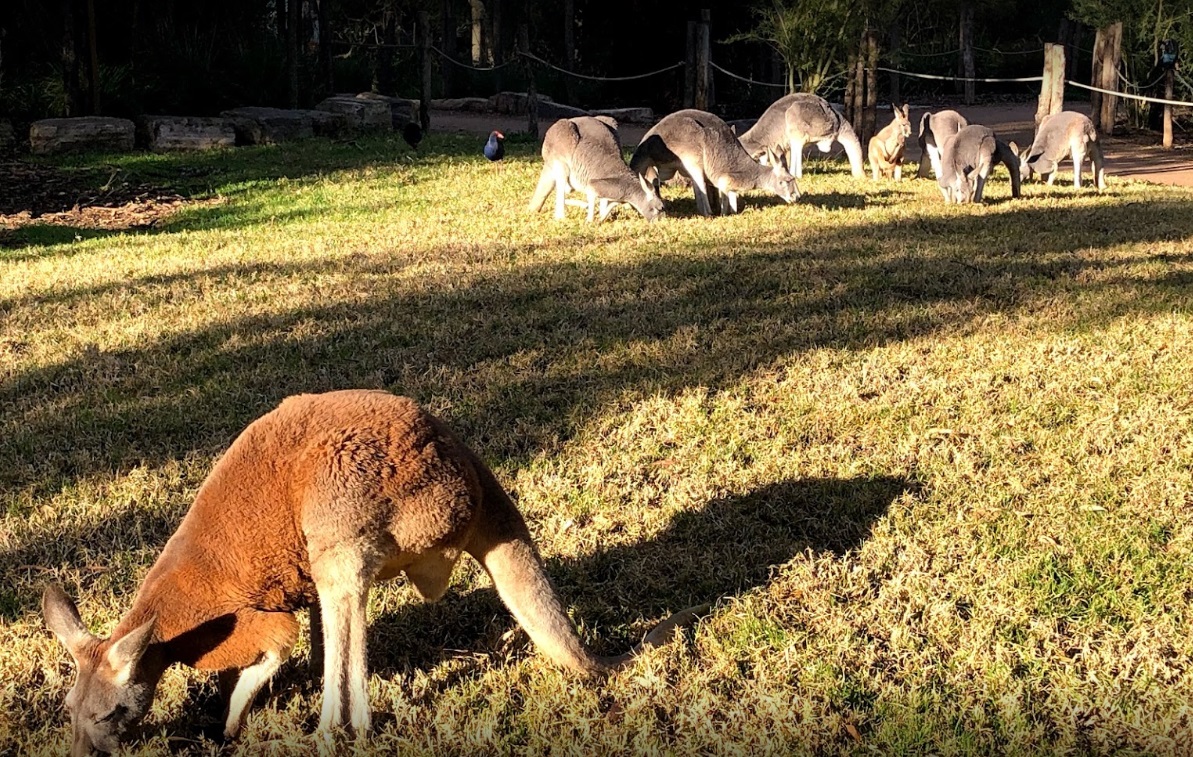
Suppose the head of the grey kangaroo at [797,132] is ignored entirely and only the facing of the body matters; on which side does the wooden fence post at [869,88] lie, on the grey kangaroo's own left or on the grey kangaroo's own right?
on the grey kangaroo's own right

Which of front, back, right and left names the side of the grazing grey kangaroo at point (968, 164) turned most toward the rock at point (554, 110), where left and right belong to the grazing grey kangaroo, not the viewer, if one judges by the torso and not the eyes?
right

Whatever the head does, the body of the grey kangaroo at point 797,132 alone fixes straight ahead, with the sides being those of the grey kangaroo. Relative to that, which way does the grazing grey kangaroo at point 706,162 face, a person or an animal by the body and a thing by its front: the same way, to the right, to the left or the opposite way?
the opposite way

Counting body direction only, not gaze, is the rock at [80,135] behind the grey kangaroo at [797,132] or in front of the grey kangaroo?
in front

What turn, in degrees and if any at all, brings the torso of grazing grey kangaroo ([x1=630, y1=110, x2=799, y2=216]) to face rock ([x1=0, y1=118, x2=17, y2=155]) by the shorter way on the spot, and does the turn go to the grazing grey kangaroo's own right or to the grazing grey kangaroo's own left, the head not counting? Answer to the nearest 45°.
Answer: approximately 135° to the grazing grey kangaroo's own left

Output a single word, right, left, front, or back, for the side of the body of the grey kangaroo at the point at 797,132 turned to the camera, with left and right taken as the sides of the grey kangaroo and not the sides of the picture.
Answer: left

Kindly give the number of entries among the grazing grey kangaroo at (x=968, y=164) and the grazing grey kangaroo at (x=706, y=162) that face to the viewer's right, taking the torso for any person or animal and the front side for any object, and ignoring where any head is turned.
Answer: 1

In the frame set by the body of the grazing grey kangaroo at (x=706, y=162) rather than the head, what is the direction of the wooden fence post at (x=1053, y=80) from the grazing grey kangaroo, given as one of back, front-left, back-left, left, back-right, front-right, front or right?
front-left

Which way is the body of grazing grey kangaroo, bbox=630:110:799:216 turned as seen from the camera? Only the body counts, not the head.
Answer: to the viewer's right

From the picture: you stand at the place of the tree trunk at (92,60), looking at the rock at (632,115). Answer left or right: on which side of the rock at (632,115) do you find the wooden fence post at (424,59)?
right

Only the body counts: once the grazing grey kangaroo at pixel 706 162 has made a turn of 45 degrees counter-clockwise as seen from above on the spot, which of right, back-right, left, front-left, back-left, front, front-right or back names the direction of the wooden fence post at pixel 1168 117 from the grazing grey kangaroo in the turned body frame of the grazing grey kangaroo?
front

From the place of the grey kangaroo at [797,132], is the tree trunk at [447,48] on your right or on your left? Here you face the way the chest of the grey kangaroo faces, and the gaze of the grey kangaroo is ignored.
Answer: on your right
